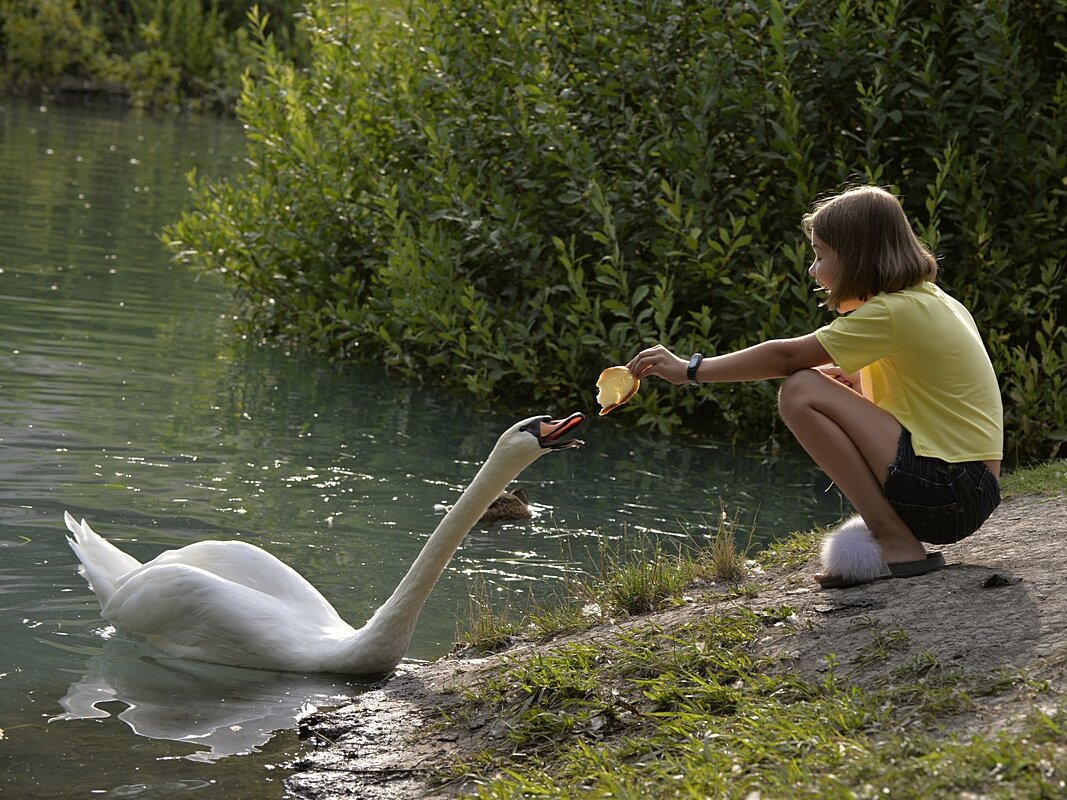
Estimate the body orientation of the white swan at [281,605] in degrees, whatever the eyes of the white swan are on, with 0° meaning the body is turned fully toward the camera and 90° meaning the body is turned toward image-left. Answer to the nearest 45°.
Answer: approximately 270°
